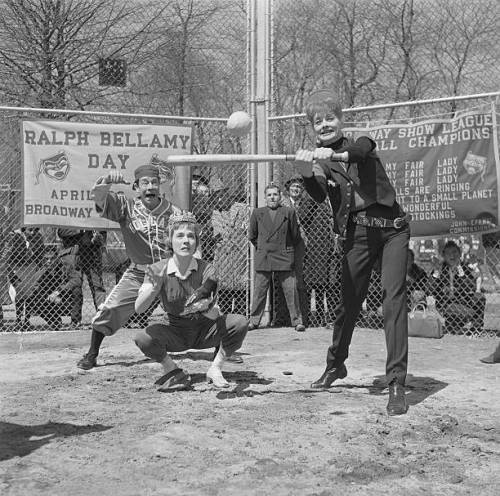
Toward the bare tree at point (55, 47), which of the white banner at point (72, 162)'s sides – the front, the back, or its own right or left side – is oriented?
back

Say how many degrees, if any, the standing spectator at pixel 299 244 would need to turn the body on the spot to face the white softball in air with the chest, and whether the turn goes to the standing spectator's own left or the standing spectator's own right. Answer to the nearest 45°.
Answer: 0° — they already face it

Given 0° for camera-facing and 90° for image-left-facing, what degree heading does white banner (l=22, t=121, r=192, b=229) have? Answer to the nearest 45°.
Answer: approximately 0°

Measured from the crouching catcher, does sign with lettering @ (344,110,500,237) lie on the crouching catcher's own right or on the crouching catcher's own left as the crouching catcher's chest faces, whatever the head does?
on the crouching catcher's own left

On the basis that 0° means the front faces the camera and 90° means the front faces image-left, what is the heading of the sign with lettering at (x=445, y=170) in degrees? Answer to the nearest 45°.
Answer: approximately 0°

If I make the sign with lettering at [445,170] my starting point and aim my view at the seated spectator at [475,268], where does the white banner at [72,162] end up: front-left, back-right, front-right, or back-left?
back-left
